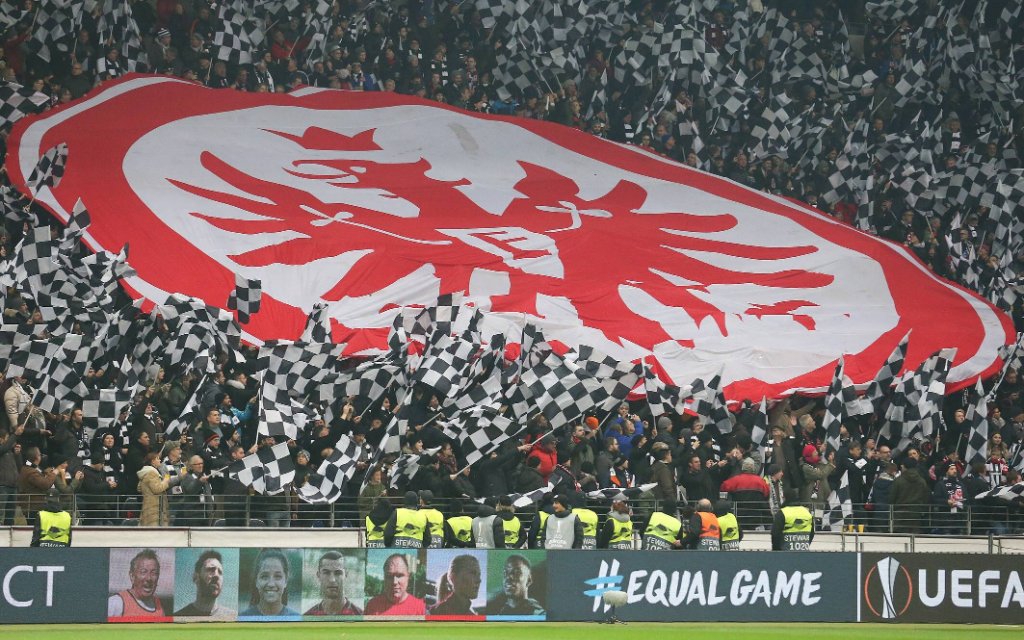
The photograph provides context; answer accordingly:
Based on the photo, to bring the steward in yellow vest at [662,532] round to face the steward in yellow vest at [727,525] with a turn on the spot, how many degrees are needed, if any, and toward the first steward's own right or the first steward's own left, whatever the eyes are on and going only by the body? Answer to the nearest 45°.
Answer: approximately 45° to the first steward's own right

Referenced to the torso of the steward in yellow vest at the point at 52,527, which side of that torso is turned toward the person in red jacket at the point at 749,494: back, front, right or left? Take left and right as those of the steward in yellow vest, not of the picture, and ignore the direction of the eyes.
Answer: right

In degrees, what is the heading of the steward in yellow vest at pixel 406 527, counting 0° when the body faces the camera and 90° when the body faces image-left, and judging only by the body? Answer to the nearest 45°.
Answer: approximately 180°

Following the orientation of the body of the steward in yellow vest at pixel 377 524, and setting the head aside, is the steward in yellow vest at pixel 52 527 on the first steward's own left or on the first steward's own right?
on the first steward's own left

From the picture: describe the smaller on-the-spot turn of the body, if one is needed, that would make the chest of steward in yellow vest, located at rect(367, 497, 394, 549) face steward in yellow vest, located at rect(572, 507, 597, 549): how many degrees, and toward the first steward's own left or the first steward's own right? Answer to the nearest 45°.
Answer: approximately 90° to the first steward's own right

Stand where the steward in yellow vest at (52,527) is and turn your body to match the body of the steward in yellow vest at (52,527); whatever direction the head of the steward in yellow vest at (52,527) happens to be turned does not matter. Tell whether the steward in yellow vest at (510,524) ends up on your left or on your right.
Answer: on your right

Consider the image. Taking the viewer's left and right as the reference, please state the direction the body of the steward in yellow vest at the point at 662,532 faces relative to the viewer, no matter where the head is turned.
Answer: facing away from the viewer

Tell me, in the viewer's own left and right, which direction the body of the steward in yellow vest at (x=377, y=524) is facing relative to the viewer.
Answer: facing away from the viewer

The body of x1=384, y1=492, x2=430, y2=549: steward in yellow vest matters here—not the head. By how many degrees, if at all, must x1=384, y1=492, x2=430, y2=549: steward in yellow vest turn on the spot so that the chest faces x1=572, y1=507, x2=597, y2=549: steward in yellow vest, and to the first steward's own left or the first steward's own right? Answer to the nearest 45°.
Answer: approximately 90° to the first steward's own right
